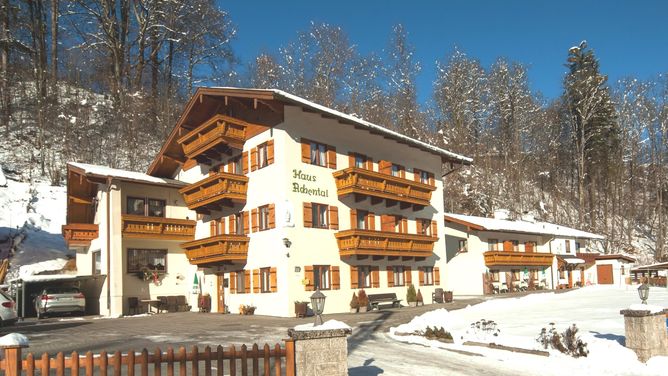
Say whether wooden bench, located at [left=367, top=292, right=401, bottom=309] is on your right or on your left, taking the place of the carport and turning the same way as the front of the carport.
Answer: on your left

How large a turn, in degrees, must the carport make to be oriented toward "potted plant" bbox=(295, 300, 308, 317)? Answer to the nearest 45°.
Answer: approximately 45° to its left

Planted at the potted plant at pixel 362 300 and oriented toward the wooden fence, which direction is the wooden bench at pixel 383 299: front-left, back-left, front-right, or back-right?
back-left

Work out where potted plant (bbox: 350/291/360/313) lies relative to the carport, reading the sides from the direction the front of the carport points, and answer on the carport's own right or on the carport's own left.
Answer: on the carport's own left

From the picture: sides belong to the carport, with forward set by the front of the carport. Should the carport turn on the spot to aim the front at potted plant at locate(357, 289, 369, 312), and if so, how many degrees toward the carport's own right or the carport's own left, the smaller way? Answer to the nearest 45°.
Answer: approximately 45° to the carport's own left

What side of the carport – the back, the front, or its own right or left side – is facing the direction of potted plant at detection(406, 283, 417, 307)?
left

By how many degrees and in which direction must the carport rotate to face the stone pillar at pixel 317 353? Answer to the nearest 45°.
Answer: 0° — it already faces it

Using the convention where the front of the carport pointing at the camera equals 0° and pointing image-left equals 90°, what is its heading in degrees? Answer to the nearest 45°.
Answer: approximately 0°

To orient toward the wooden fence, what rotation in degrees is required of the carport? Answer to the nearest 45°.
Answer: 0° — it already faces it

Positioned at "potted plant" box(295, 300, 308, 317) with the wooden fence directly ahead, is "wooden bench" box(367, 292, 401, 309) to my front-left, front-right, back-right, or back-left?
back-left
